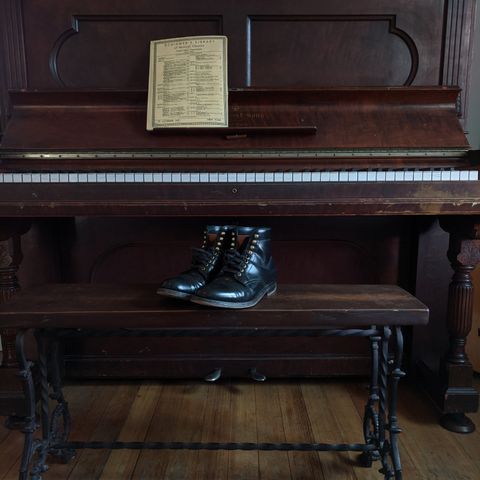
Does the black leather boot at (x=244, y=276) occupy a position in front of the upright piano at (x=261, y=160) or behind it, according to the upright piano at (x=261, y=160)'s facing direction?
in front

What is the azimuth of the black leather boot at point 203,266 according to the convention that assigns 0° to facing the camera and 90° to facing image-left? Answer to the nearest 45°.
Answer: approximately 45°

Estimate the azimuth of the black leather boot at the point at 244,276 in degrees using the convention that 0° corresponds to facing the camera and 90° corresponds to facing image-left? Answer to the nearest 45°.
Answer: approximately 45°
